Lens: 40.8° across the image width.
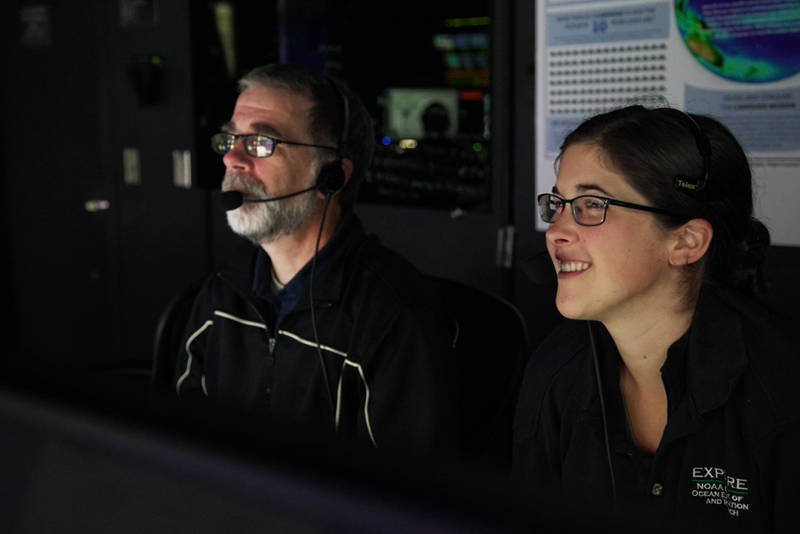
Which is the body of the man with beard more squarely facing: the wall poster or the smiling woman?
the smiling woman

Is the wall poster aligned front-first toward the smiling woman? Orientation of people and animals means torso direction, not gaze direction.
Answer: yes

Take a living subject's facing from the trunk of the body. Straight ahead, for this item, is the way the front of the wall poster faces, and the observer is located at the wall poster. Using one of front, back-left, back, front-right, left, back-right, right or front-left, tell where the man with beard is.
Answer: front-right

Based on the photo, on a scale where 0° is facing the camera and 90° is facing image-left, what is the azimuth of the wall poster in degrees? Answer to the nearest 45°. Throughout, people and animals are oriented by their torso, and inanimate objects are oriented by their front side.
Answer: approximately 0°

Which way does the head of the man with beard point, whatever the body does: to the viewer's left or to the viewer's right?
to the viewer's left

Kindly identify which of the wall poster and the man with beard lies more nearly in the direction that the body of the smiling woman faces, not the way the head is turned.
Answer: the man with beard

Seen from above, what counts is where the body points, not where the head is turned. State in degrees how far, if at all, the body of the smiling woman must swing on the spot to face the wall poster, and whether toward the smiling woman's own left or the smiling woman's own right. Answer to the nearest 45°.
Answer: approximately 135° to the smiling woman's own right

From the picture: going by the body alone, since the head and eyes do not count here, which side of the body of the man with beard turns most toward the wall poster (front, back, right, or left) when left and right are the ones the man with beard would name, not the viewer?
back

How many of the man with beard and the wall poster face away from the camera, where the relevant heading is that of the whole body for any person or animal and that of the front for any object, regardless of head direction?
0

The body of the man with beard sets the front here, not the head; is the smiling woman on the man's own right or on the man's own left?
on the man's own left

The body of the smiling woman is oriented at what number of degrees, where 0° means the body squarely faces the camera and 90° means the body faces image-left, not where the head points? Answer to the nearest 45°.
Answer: approximately 45°

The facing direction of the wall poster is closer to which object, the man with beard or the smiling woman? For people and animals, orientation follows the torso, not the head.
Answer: the smiling woman
